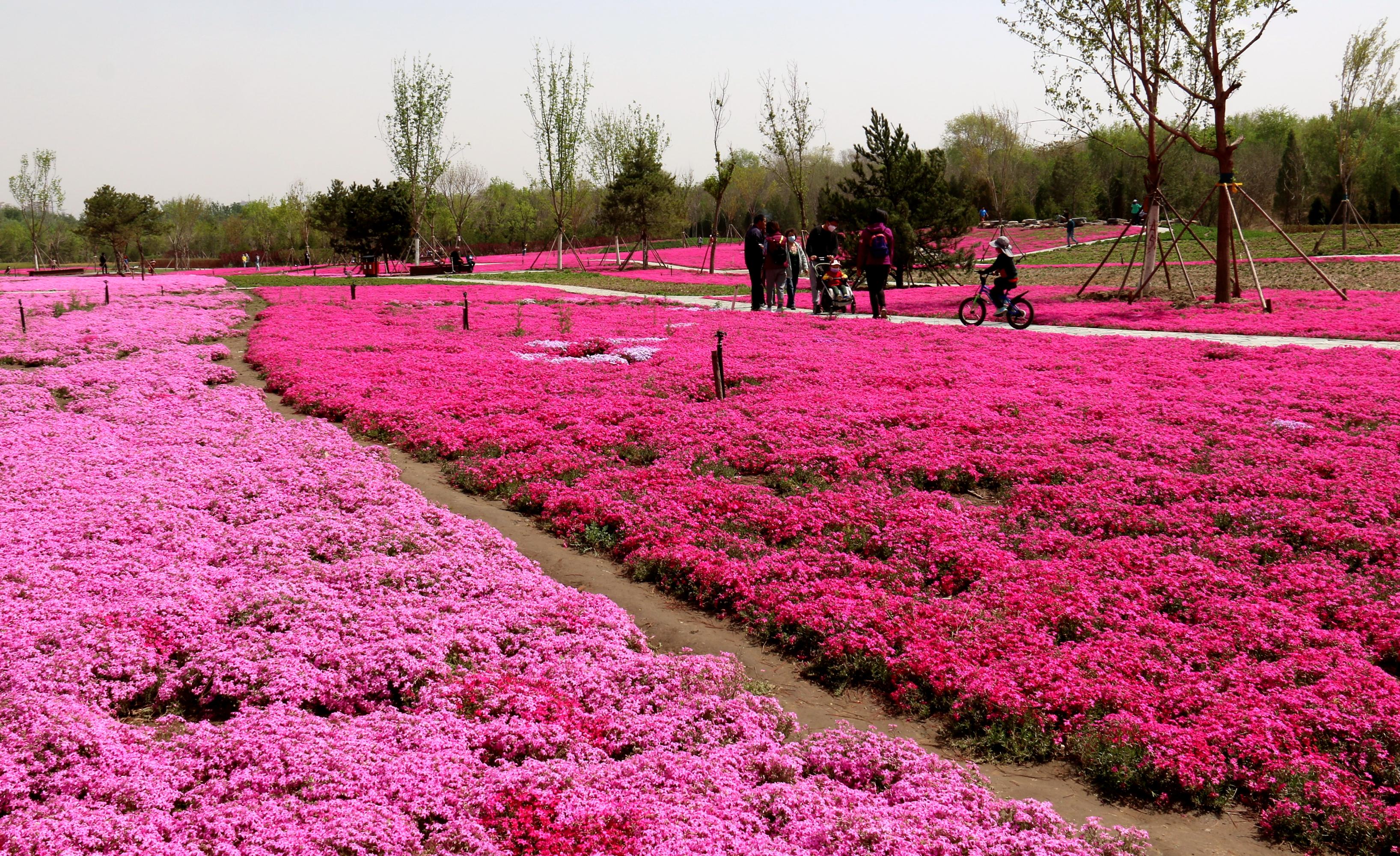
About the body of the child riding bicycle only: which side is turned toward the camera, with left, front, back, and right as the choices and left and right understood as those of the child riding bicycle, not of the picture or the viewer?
left

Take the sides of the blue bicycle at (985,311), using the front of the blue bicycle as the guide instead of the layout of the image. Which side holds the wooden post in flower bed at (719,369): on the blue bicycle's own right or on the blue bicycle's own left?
on the blue bicycle's own left

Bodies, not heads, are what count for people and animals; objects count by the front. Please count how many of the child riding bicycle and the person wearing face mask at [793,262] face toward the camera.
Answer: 1

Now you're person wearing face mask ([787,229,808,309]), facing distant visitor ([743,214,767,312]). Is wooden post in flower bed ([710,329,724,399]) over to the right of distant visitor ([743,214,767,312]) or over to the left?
left

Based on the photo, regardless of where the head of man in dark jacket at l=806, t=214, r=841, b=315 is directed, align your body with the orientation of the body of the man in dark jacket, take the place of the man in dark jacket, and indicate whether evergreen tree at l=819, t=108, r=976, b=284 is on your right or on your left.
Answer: on your left

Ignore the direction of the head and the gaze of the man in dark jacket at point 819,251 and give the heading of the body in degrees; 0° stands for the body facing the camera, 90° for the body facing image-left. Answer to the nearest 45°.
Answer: approximately 315°

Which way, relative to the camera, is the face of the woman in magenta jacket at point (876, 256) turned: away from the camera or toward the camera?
away from the camera

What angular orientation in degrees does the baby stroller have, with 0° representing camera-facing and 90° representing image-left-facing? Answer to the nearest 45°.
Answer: approximately 315°

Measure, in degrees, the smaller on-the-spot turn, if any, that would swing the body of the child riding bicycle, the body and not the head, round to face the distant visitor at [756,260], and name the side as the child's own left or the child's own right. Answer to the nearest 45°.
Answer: approximately 45° to the child's own right

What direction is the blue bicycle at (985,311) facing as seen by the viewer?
to the viewer's left

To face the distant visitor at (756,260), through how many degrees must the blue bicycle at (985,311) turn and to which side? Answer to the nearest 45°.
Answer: approximately 45° to its right
